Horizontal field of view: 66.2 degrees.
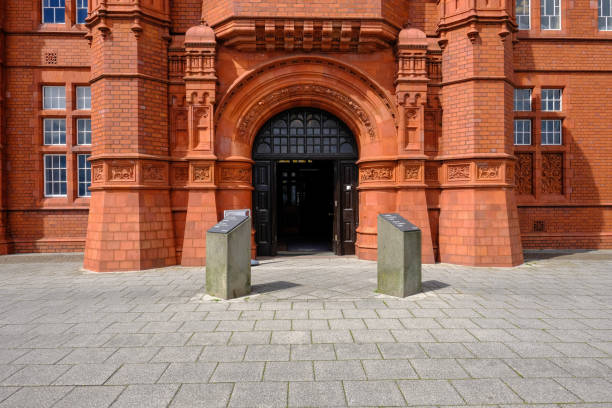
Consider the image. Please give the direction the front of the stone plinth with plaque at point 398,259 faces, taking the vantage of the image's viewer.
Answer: facing the viewer and to the right of the viewer

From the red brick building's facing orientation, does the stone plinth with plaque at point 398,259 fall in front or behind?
in front

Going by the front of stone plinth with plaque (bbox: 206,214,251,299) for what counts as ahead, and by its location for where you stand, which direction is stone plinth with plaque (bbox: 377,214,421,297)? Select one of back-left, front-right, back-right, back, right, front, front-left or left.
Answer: back-left

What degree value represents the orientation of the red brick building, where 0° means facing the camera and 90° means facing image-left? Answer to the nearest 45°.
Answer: approximately 0°

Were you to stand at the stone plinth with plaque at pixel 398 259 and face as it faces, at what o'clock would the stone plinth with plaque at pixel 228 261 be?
the stone plinth with plaque at pixel 228 261 is roughly at 4 o'clock from the stone plinth with plaque at pixel 398 259.

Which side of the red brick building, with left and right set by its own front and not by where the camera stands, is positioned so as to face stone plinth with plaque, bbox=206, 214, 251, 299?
front

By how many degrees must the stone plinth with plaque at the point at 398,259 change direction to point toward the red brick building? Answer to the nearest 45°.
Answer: approximately 180°

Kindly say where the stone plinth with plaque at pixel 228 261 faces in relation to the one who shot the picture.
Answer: facing the viewer and to the left of the viewer

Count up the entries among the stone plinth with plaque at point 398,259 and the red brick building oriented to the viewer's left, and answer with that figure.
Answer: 0

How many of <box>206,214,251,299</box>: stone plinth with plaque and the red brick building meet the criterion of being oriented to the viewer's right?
0
